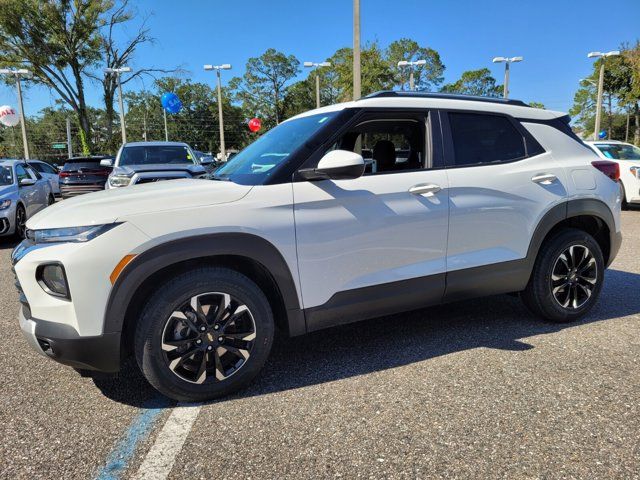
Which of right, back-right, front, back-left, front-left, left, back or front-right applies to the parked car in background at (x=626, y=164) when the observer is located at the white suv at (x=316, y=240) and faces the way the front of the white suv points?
back

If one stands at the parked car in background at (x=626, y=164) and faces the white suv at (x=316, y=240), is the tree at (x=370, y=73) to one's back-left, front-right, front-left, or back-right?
back-right

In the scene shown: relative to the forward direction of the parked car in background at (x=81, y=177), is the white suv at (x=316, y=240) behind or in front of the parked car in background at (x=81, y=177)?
behind

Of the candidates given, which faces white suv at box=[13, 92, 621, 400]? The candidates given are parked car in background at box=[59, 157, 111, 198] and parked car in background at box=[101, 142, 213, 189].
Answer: parked car in background at box=[101, 142, 213, 189]

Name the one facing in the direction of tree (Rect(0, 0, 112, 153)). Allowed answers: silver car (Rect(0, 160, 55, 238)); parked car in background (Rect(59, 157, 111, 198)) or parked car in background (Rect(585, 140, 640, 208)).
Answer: parked car in background (Rect(59, 157, 111, 198))

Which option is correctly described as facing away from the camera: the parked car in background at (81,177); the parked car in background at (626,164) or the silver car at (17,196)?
the parked car in background at (81,177)

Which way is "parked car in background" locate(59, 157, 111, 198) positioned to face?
away from the camera

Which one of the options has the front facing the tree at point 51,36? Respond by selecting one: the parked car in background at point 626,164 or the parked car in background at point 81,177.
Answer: the parked car in background at point 81,177

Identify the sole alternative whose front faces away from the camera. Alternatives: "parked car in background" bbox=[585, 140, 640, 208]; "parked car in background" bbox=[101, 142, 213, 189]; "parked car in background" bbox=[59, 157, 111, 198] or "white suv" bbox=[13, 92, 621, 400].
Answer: "parked car in background" bbox=[59, 157, 111, 198]

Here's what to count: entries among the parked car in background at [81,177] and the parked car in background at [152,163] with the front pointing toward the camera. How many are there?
1

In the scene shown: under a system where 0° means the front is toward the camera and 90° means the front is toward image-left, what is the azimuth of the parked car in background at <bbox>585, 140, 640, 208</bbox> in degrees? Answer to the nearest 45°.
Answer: approximately 315°

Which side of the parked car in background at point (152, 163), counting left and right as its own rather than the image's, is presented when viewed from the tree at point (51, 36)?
back
